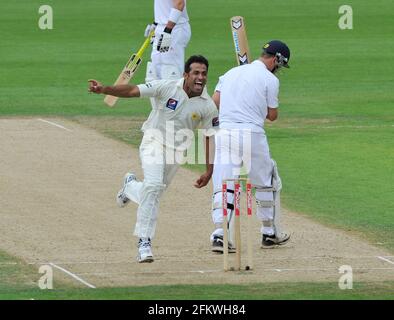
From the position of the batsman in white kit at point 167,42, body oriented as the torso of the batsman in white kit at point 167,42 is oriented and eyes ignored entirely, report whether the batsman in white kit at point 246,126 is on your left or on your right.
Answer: on your left

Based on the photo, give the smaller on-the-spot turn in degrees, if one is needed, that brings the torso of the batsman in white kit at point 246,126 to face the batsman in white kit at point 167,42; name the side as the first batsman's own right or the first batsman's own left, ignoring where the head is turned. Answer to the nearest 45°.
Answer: approximately 45° to the first batsman's own left

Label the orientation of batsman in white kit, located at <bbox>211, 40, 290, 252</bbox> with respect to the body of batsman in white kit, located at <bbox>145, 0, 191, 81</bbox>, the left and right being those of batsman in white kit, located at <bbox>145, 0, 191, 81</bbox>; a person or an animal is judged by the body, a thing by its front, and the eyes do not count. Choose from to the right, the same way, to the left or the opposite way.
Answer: the opposite way

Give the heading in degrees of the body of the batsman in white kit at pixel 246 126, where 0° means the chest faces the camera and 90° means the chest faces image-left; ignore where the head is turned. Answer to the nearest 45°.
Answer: approximately 225°

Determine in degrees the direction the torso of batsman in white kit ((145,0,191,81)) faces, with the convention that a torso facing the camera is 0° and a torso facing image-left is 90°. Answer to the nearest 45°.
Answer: approximately 45°
